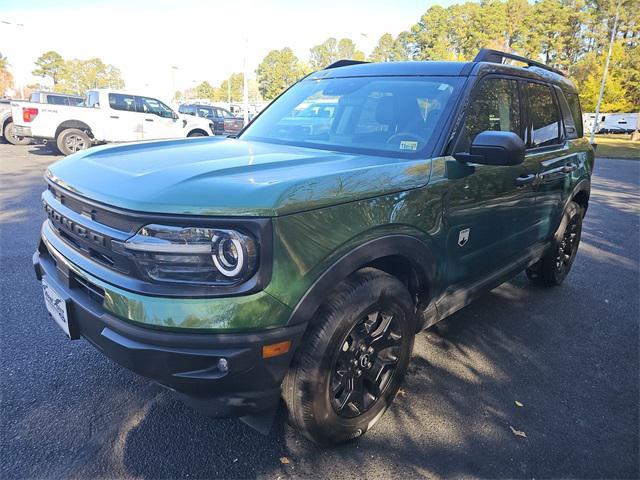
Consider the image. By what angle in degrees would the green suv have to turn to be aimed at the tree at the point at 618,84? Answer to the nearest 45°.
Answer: approximately 180°

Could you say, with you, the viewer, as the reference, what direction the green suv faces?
facing the viewer and to the left of the viewer

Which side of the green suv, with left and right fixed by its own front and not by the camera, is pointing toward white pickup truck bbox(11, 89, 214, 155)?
right

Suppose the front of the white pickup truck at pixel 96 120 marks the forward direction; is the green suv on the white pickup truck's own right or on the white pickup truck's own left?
on the white pickup truck's own right

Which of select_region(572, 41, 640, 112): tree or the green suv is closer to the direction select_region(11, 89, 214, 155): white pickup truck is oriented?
the tree

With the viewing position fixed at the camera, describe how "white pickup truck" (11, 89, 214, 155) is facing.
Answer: facing away from the viewer and to the right of the viewer
